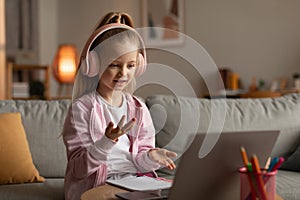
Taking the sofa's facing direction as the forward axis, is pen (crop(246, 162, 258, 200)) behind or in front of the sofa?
in front

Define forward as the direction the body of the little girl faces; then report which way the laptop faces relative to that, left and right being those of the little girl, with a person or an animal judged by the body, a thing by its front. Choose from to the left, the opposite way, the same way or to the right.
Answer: the opposite way

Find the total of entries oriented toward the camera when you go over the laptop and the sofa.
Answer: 1

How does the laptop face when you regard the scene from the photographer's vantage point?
facing away from the viewer and to the left of the viewer

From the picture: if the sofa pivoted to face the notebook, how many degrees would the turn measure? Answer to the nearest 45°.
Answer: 0° — it already faces it

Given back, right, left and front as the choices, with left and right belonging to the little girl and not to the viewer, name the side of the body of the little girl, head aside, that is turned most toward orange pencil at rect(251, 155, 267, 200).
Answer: front

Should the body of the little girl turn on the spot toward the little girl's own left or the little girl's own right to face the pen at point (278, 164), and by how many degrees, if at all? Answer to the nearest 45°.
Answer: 0° — they already face it

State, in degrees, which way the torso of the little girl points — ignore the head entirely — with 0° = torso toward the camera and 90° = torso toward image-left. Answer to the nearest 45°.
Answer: approximately 315°

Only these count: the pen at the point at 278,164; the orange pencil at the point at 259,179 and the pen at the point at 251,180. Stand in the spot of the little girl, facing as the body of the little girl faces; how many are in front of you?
3
